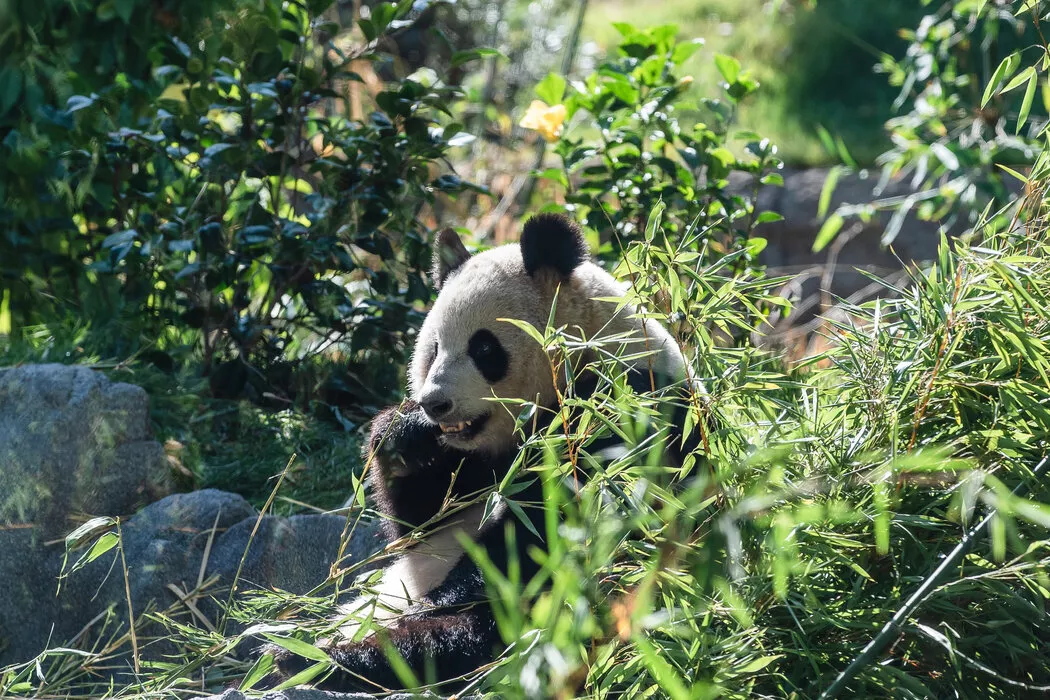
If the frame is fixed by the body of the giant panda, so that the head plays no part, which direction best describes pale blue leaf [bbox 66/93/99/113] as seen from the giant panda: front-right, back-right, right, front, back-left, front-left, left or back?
right

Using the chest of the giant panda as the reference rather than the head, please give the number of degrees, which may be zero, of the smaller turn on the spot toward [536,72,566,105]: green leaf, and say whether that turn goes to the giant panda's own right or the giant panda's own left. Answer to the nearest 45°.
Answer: approximately 135° to the giant panda's own right

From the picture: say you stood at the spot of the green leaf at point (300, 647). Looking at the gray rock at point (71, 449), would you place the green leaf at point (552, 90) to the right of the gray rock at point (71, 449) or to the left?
right

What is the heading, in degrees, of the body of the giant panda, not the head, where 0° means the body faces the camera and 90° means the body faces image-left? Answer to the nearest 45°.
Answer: approximately 45°

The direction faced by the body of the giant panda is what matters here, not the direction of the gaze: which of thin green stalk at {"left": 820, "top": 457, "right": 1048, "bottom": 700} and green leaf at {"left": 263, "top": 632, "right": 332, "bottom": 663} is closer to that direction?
the green leaf

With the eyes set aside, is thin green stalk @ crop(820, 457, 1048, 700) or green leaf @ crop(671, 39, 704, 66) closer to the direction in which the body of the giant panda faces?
the thin green stalk

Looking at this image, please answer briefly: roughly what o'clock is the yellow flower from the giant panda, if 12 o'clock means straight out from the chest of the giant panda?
The yellow flower is roughly at 5 o'clock from the giant panda.

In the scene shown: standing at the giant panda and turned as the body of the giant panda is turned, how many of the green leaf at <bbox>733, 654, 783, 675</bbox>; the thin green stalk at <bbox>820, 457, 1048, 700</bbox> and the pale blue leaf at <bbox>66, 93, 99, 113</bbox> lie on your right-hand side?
1

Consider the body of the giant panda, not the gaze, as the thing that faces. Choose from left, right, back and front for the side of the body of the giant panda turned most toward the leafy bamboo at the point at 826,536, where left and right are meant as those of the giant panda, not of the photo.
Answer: left
